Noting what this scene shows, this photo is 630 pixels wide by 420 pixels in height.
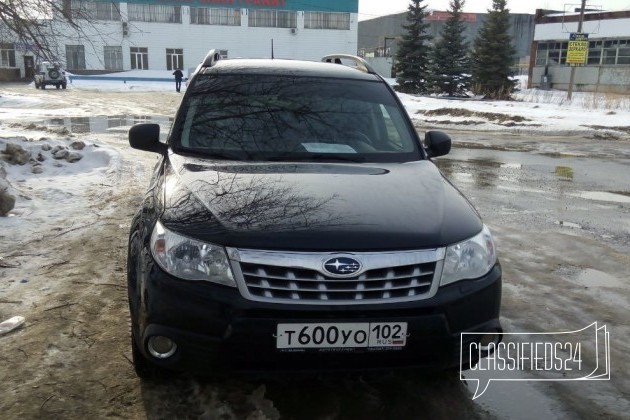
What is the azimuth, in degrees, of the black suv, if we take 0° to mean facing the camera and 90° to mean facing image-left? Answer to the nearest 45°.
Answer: approximately 0°

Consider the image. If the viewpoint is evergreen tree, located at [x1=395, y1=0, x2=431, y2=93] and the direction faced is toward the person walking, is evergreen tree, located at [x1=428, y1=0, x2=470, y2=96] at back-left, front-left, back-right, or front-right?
back-left

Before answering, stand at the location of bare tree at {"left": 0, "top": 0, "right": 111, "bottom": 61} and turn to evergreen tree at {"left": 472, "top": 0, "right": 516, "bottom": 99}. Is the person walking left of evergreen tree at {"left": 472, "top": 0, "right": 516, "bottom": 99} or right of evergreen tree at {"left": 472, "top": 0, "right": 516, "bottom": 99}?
left

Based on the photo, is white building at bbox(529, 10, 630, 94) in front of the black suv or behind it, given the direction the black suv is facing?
behind

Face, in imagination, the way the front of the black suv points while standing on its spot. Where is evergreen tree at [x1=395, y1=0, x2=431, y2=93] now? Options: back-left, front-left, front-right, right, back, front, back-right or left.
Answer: back

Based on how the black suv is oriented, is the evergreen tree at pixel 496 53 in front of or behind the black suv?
behind

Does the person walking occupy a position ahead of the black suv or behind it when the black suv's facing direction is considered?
behind
